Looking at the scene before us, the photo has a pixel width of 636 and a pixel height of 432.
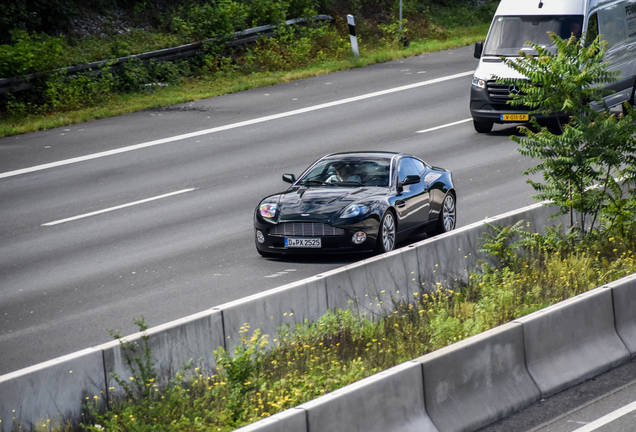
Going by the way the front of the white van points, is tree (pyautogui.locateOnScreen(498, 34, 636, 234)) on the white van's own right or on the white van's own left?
on the white van's own left

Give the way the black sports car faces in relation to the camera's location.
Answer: facing the viewer and to the left of the viewer

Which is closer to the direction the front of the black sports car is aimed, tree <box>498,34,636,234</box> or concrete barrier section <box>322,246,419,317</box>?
the concrete barrier section

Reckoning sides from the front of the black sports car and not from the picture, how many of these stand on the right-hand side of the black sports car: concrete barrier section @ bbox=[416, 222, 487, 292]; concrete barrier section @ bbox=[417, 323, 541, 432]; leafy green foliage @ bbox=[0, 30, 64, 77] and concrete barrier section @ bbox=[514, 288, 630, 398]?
1

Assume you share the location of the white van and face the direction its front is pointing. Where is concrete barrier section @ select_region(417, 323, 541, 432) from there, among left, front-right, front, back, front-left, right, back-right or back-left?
front-left

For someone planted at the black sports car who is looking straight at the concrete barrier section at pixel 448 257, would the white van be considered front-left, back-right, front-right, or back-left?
back-left

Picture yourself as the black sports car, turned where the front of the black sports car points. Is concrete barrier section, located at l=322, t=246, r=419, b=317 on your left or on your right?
on your left

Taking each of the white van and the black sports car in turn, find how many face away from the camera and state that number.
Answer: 0

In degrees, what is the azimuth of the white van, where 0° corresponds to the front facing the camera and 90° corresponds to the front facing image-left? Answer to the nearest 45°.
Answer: approximately 45°

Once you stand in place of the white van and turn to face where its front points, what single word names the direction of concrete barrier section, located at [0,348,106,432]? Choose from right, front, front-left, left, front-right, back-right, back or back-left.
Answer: front-left

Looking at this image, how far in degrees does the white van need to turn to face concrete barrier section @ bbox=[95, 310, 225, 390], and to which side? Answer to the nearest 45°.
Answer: approximately 45° to its left

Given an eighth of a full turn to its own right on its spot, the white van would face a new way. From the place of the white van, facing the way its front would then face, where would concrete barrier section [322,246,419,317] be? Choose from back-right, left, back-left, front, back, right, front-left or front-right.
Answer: left

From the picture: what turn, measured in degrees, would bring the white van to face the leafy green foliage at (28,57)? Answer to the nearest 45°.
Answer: approximately 45° to its right

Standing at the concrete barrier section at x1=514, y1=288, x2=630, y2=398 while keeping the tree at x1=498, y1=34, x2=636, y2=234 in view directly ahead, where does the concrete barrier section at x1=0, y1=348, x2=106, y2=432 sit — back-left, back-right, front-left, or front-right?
back-left

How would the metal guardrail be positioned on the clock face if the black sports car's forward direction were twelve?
The metal guardrail is roughly at 4 o'clock from the black sports car.

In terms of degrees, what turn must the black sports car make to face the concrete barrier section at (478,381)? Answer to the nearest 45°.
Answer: approximately 45° to its left
